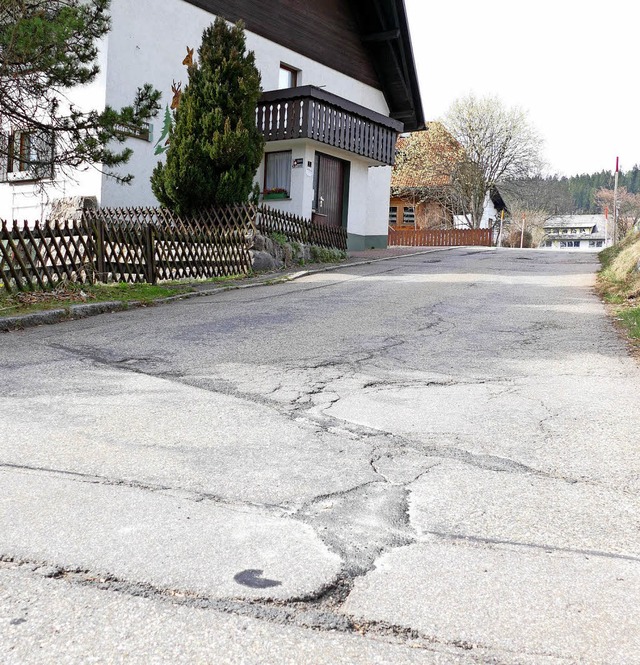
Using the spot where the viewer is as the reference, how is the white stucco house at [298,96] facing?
facing the viewer and to the right of the viewer

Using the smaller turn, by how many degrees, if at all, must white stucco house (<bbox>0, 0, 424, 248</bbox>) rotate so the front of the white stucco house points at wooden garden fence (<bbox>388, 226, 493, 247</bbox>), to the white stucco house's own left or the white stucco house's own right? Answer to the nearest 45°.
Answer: approximately 90° to the white stucco house's own left
